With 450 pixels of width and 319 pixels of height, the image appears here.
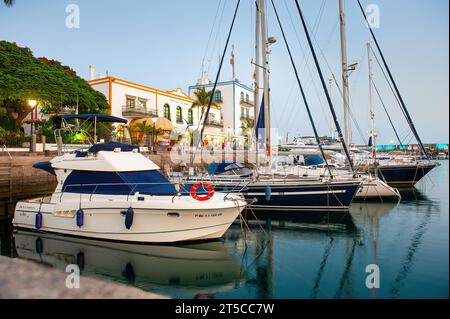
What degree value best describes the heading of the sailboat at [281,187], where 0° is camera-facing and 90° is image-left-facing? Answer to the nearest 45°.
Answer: approximately 270°

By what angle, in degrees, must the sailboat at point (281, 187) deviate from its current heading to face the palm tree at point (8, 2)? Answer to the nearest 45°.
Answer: approximately 180°

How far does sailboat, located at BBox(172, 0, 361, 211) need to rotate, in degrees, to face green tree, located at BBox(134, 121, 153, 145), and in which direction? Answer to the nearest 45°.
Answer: approximately 135° to its left

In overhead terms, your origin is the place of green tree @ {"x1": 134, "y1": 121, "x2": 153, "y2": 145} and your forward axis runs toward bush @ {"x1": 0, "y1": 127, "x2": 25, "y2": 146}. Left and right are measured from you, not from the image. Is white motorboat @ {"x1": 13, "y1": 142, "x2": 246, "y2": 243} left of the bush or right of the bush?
left

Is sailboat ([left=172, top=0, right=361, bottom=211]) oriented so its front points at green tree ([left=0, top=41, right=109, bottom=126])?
no

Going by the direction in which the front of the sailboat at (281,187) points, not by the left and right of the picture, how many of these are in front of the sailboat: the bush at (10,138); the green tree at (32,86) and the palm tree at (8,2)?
0
